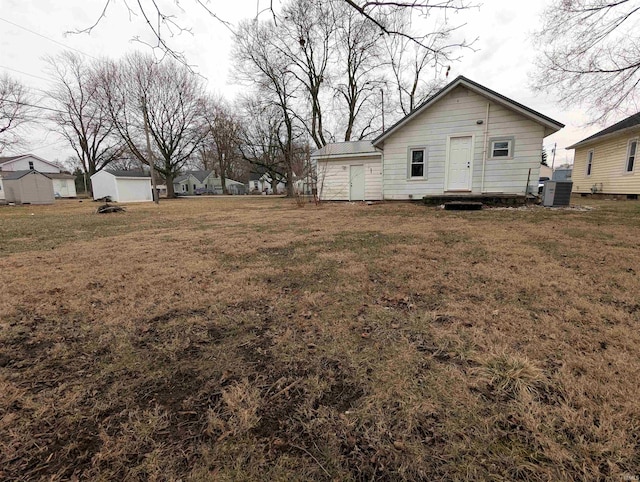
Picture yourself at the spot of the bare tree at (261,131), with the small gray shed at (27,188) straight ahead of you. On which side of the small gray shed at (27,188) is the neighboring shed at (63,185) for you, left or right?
right

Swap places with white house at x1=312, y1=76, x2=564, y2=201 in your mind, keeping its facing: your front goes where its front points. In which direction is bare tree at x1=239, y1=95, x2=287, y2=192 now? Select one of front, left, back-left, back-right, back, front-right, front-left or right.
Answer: back-right

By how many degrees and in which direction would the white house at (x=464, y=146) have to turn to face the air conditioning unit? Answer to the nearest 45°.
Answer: approximately 90° to its left

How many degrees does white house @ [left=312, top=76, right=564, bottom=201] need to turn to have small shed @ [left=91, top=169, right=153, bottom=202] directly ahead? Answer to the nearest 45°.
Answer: approximately 90° to its right

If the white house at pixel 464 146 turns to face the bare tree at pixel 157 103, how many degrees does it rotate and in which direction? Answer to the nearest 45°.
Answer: approximately 90° to its right

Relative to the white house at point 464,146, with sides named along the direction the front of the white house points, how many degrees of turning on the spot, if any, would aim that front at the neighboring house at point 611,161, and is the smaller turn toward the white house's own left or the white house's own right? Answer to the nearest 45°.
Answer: approximately 135° to the white house's own left

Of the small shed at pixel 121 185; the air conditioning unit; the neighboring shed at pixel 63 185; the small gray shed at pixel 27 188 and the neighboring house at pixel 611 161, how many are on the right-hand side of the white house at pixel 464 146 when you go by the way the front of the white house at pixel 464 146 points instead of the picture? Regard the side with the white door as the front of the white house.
3

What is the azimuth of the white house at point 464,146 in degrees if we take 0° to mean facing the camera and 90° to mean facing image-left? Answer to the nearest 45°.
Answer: approximately 0°

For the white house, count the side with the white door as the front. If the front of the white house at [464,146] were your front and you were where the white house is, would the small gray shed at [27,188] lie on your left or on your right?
on your right

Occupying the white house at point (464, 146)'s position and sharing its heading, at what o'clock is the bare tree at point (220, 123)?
The bare tree is roughly at 4 o'clock from the white house.
